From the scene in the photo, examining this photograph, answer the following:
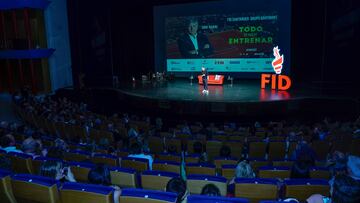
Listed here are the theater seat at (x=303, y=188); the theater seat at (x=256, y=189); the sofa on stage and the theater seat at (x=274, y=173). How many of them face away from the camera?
3

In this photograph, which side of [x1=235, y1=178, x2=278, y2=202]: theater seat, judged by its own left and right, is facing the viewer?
back

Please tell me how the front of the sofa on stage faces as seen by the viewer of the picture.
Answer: facing the viewer

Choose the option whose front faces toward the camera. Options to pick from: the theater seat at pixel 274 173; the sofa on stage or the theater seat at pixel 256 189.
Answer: the sofa on stage

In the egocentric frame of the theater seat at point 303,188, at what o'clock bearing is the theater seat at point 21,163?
the theater seat at point 21,163 is roughly at 9 o'clock from the theater seat at point 303,188.

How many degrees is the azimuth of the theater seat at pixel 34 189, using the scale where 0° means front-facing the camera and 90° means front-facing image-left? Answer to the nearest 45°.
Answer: approximately 225°

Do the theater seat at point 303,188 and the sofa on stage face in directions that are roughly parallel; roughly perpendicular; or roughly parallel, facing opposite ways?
roughly parallel, facing opposite ways

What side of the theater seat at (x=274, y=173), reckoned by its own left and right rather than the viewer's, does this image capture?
back

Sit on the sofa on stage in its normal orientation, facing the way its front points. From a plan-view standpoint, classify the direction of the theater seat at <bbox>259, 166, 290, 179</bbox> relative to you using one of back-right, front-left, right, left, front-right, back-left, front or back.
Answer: front

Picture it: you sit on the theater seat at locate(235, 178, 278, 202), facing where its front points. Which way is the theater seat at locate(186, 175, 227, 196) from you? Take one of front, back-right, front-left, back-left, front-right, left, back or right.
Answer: left

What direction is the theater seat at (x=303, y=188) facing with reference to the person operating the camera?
facing away from the viewer

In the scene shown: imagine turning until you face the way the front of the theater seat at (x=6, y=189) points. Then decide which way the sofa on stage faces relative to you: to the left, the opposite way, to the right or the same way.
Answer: the opposite way

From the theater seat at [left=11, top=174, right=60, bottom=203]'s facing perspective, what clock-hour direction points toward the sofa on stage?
The sofa on stage is roughly at 12 o'clock from the theater seat.

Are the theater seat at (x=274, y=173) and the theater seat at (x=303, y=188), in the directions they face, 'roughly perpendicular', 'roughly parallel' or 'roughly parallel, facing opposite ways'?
roughly parallel

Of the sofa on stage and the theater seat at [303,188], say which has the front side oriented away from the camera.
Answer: the theater seat

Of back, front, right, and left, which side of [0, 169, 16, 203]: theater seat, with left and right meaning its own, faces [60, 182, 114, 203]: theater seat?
right

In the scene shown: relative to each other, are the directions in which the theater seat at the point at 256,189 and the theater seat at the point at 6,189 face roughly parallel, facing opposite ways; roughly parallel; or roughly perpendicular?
roughly parallel

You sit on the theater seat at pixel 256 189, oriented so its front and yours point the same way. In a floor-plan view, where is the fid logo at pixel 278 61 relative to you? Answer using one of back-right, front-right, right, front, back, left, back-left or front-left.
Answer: front

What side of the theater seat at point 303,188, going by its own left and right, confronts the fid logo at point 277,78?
front

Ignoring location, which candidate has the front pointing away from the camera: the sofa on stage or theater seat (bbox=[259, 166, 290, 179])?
the theater seat

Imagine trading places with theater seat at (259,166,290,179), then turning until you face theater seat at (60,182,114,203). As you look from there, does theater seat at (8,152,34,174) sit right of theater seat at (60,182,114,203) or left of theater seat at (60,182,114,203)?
right

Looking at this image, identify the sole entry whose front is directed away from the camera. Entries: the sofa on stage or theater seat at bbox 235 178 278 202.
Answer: the theater seat
